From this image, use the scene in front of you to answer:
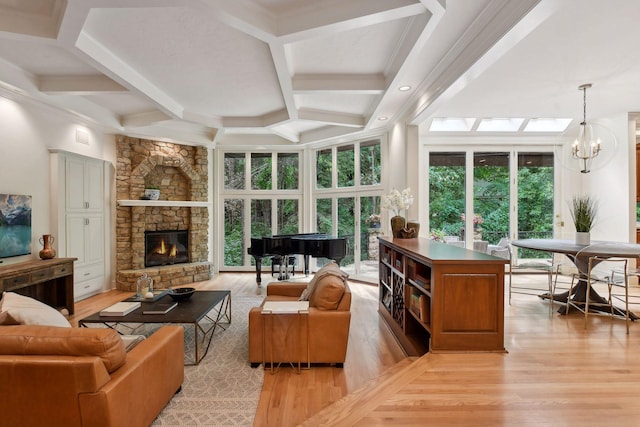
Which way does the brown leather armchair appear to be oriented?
to the viewer's left

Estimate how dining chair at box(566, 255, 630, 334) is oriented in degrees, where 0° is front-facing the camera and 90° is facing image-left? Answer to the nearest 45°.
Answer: approximately 135°

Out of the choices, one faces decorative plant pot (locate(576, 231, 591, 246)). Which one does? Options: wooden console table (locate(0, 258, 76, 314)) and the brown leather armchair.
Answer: the wooden console table

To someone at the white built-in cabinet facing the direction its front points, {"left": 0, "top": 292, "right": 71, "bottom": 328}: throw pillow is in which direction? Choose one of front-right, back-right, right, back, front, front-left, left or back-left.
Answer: front-right

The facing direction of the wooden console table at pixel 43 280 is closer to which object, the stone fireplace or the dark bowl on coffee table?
the dark bowl on coffee table

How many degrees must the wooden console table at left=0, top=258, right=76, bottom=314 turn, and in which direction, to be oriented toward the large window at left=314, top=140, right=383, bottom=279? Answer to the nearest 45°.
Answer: approximately 45° to its left

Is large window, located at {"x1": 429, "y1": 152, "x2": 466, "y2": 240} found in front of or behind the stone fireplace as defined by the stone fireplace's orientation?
in front
